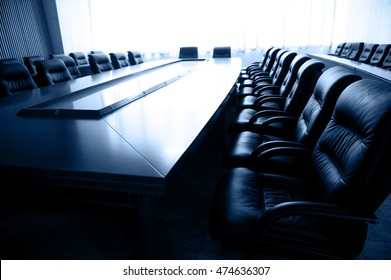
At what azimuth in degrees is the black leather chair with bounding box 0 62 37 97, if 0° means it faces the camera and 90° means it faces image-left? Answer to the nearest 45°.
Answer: approximately 315°

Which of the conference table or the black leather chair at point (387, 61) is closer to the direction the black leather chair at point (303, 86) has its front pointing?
the conference table

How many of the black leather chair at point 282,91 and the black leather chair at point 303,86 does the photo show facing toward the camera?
0

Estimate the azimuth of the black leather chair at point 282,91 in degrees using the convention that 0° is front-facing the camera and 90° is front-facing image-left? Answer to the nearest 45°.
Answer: approximately 90°

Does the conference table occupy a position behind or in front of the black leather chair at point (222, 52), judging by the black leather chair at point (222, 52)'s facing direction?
in front

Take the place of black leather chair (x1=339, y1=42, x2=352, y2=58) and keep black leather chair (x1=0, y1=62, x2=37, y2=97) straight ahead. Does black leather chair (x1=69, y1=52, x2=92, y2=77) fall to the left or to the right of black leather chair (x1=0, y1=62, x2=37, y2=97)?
right

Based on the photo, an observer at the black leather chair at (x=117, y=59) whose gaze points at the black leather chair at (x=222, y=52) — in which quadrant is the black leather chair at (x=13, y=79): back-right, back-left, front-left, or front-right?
back-right

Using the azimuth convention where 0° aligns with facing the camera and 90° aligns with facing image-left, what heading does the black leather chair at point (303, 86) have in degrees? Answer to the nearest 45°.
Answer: approximately 90°

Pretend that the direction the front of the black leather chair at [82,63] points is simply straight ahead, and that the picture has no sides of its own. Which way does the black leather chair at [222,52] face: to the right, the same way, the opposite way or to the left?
to the right

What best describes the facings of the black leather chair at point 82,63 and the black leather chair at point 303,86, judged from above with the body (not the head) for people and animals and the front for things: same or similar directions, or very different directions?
very different directions

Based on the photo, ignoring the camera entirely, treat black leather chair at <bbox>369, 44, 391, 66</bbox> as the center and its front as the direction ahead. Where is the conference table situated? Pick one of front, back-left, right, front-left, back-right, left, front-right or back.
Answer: front-left
